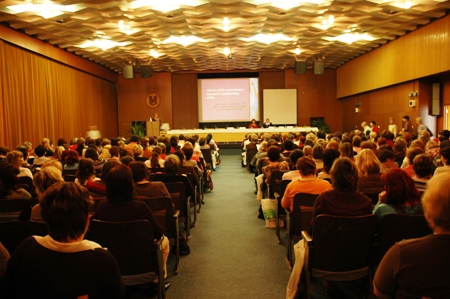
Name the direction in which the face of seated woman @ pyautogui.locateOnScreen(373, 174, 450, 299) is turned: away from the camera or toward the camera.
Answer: away from the camera

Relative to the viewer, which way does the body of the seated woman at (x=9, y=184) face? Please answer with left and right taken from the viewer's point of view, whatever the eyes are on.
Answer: facing away from the viewer

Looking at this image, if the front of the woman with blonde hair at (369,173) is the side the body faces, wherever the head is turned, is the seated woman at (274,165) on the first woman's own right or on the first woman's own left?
on the first woman's own left

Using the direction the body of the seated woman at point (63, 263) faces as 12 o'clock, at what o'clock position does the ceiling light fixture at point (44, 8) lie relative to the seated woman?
The ceiling light fixture is roughly at 12 o'clock from the seated woman.

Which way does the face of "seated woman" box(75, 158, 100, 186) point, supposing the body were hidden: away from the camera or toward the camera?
away from the camera

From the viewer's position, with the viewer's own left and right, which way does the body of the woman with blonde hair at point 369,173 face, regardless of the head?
facing away from the viewer

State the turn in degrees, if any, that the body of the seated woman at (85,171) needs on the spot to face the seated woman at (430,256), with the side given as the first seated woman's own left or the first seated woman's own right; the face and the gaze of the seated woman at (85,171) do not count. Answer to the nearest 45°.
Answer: approximately 135° to the first seated woman's own right

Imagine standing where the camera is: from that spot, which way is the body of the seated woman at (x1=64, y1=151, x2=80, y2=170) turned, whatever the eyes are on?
away from the camera

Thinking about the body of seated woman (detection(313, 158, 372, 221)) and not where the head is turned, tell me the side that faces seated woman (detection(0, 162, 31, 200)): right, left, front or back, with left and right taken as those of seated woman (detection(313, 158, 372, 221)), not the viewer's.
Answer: left

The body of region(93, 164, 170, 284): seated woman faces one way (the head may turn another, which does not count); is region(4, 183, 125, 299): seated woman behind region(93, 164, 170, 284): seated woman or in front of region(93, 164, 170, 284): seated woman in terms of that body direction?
behind

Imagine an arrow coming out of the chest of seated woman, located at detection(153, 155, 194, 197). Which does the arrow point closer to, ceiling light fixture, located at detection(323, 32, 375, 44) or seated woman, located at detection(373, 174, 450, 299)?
the ceiling light fixture

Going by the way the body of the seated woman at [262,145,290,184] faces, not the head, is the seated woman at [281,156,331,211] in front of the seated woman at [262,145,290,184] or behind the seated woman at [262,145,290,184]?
behind

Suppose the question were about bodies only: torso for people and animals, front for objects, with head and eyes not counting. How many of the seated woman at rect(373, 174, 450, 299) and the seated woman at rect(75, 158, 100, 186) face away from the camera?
2

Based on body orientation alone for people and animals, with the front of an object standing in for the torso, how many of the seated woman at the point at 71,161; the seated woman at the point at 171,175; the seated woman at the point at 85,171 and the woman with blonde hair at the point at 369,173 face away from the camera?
4

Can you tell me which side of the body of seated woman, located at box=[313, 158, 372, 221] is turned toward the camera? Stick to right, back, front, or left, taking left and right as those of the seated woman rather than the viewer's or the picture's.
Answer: back

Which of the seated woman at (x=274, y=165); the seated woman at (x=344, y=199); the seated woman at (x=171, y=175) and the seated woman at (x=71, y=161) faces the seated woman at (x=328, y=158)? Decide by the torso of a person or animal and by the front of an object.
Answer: the seated woman at (x=344, y=199)

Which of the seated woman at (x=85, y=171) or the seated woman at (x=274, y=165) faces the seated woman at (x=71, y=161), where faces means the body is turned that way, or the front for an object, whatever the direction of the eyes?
the seated woman at (x=85, y=171)

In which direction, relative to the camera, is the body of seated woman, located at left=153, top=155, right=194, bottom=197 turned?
away from the camera

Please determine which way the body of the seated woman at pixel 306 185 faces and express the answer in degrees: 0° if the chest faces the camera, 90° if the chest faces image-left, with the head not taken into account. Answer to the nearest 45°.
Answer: approximately 180°

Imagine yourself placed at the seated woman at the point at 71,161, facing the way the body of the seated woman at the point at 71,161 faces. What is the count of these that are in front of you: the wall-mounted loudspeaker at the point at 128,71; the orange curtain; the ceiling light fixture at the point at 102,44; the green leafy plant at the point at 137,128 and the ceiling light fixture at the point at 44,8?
5
